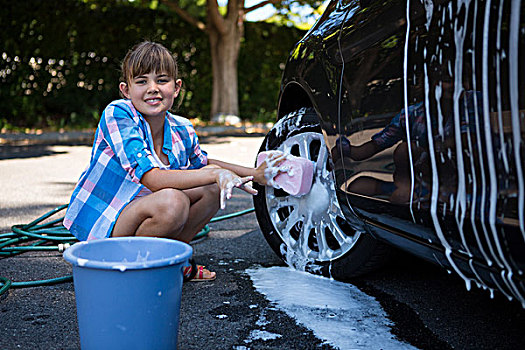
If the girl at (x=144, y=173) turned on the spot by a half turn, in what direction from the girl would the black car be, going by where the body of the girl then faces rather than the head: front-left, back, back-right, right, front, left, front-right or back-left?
back

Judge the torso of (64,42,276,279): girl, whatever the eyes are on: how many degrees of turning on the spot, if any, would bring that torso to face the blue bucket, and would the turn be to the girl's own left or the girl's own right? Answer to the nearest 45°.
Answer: approximately 45° to the girl's own right

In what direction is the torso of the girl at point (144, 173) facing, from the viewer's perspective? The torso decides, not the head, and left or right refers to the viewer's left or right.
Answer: facing the viewer and to the right of the viewer

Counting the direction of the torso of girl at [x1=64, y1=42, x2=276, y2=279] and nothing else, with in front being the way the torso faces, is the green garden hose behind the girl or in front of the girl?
behind

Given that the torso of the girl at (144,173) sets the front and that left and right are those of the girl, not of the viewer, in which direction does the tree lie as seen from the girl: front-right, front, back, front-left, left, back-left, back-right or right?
back-left

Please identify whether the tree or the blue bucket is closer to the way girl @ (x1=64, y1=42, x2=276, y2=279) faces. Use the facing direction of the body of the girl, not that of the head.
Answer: the blue bucket
